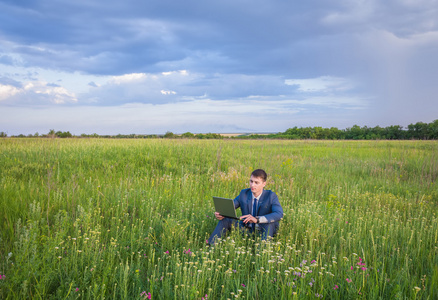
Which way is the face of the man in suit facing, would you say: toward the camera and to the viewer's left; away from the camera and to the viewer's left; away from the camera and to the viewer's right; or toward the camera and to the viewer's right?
toward the camera and to the viewer's left

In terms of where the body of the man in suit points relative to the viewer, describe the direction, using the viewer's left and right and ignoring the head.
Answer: facing the viewer and to the left of the viewer

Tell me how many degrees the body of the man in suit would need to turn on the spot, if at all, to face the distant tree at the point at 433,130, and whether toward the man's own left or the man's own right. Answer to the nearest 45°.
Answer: approximately 180°

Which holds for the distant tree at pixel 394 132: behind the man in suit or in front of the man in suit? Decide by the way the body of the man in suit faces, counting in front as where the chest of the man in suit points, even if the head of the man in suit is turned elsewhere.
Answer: behind
